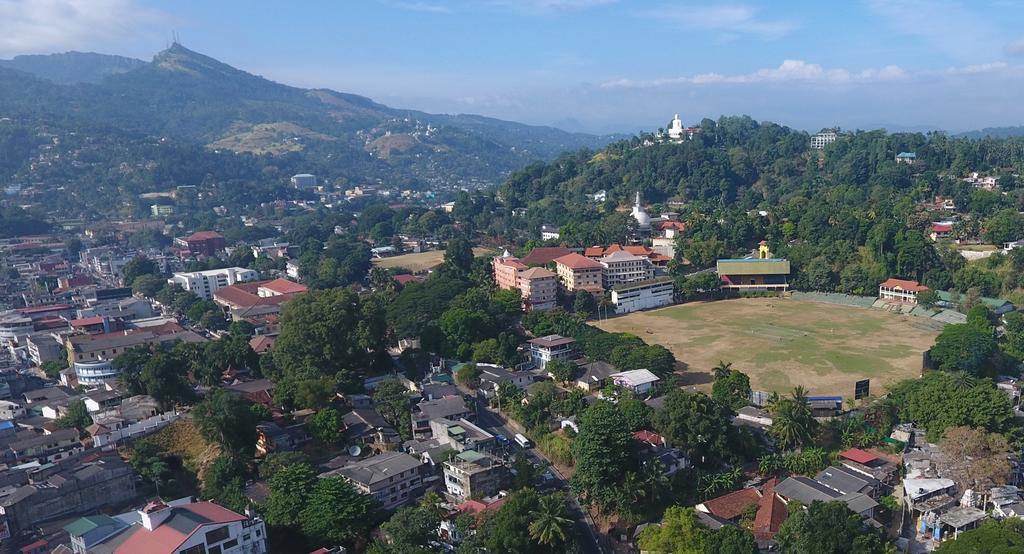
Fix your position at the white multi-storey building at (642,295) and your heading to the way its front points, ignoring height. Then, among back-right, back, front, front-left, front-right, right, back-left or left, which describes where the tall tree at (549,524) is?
front-right

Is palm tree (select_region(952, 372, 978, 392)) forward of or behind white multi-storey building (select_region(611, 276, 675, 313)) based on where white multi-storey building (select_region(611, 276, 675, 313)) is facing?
forward

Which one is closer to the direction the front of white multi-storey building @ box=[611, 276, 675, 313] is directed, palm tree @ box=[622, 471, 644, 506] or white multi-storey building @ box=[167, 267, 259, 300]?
the palm tree

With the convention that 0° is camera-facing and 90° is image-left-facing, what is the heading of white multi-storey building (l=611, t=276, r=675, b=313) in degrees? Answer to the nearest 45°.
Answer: approximately 315°

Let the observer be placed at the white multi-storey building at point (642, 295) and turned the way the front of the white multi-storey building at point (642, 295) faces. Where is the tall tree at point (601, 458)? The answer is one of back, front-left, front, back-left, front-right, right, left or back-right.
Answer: front-right

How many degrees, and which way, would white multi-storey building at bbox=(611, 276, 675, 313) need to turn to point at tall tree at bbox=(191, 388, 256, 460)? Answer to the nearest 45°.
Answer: approximately 90° to its right

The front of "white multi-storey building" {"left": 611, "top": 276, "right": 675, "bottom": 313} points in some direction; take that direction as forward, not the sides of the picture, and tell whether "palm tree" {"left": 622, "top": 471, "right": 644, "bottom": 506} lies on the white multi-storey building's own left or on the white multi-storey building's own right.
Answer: on the white multi-storey building's own right

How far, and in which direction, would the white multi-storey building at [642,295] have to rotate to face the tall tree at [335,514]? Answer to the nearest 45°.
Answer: approximately 45° to its right

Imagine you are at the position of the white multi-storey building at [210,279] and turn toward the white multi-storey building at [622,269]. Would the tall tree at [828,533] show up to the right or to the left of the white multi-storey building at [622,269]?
right

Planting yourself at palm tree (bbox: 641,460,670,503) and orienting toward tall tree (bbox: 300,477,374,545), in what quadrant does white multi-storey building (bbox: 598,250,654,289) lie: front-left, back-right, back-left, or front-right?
back-right

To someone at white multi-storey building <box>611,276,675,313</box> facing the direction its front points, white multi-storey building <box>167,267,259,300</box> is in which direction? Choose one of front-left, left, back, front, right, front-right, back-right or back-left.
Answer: back-right
